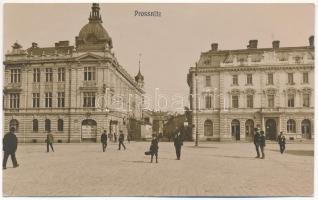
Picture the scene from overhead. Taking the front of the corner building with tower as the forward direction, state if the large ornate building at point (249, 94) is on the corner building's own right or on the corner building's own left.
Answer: on the corner building's own left

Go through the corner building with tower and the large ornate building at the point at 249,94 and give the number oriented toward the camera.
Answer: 2

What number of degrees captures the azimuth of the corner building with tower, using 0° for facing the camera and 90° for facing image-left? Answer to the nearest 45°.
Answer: approximately 0°

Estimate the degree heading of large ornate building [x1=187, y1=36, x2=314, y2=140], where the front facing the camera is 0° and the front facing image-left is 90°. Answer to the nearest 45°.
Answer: approximately 0°

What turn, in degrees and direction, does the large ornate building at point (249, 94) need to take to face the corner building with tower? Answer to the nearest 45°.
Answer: approximately 45° to its right
